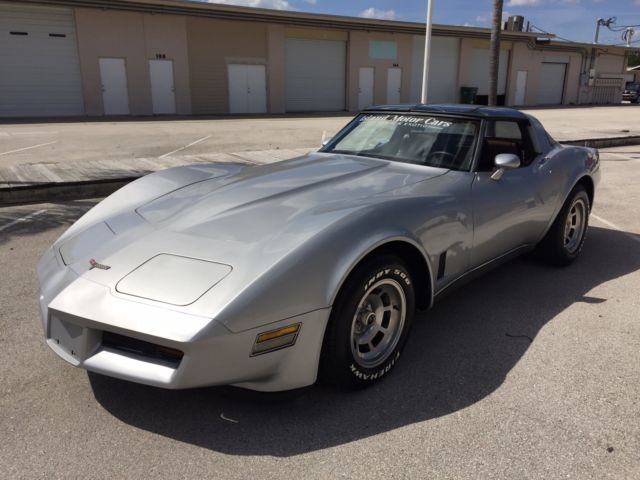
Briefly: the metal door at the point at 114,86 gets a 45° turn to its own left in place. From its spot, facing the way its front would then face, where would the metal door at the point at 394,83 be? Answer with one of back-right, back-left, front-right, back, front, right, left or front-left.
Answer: front-left

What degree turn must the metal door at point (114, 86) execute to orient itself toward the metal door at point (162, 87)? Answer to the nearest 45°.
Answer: approximately 90° to its left

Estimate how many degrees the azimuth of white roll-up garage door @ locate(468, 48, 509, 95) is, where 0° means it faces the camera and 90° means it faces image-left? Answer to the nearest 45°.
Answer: approximately 0°

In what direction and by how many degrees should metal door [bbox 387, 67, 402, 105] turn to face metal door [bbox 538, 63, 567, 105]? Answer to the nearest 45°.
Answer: approximately 135° to its left

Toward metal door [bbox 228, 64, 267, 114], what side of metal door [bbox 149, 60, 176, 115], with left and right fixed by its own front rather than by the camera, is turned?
left

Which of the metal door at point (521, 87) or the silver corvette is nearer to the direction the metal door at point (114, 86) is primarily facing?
the silver corvette

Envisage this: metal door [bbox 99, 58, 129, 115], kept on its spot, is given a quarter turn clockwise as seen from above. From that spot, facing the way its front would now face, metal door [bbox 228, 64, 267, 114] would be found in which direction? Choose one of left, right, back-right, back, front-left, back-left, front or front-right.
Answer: back

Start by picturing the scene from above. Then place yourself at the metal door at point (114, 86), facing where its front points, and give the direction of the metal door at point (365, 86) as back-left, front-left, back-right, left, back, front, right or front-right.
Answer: left

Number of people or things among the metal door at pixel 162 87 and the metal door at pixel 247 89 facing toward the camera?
2

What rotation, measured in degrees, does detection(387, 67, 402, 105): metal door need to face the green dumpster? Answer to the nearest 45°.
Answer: approximately 90° to its left

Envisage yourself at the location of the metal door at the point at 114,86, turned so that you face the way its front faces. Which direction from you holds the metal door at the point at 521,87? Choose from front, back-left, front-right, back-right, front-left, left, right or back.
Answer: left

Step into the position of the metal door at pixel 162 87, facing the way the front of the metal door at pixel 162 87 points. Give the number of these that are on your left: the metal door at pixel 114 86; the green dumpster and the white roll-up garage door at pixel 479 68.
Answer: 2
